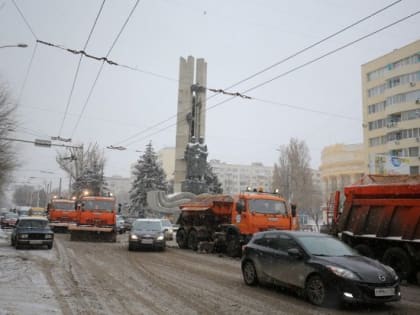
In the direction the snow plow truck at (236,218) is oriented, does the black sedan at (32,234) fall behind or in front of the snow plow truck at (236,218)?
behind

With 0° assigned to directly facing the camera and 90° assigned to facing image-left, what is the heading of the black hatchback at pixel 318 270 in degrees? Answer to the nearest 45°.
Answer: approximately 315°

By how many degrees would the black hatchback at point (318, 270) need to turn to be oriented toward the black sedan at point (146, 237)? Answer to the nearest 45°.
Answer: approximately 180°

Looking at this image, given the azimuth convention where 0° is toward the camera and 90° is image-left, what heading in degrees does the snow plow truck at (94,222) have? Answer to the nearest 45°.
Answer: approximately 0°

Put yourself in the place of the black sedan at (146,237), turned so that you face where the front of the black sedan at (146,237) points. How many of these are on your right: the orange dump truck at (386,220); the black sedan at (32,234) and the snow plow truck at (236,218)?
1

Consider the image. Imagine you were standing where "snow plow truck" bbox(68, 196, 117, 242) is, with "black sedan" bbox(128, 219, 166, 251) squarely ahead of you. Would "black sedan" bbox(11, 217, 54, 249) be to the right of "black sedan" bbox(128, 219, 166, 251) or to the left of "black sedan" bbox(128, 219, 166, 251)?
right

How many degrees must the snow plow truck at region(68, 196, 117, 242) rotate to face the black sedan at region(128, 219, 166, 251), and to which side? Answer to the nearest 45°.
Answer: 0° — it already faces it

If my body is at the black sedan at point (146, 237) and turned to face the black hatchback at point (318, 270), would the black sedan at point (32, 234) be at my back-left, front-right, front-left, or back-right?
back-right

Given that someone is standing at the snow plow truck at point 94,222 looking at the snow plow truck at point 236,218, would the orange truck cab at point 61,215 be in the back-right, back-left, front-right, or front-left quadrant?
back-left
